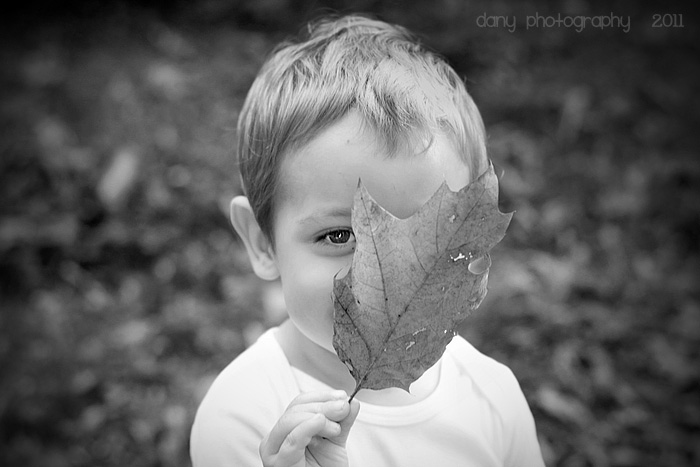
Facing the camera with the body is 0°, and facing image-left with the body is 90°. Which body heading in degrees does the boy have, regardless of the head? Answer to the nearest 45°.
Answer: approximately 0°
